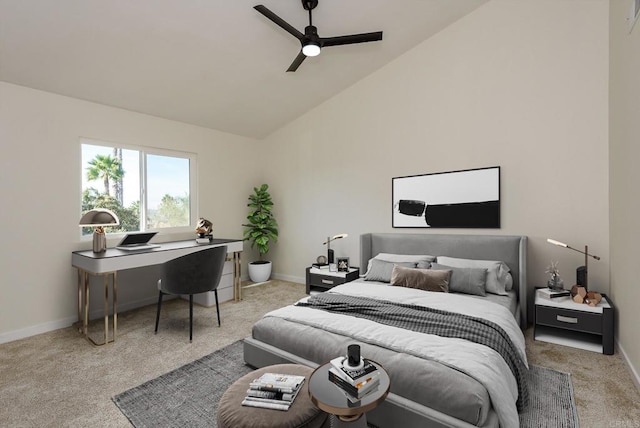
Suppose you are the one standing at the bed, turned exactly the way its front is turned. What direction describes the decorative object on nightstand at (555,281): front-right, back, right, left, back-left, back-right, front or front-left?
back

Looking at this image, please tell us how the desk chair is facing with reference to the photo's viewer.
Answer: facing away from the viewer and to the left of the viewer

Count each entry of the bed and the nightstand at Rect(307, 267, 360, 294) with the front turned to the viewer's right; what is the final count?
0

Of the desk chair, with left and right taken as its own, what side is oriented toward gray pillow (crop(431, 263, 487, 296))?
back

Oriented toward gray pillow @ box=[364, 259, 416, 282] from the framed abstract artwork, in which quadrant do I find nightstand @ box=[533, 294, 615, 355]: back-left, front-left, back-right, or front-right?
back-left

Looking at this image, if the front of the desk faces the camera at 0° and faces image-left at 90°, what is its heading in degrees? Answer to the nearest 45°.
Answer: approximately 315°

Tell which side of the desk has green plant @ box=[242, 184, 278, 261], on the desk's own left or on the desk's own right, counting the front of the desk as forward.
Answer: on the desk's own left

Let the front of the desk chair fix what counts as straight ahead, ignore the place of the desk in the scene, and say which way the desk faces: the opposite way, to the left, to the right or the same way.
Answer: the opposite way

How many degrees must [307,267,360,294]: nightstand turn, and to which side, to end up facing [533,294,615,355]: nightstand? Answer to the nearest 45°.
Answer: approximately 90° to its left

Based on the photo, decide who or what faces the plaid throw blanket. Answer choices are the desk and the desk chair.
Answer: the desk

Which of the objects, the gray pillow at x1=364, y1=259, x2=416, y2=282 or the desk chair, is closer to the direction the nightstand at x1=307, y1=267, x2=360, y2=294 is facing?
the desk chair
